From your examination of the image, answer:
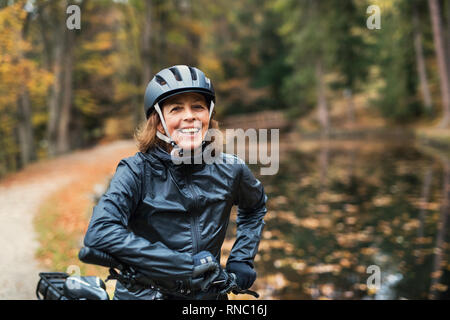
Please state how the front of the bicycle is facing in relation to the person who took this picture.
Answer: facing the viewer and to the right of the viewer
